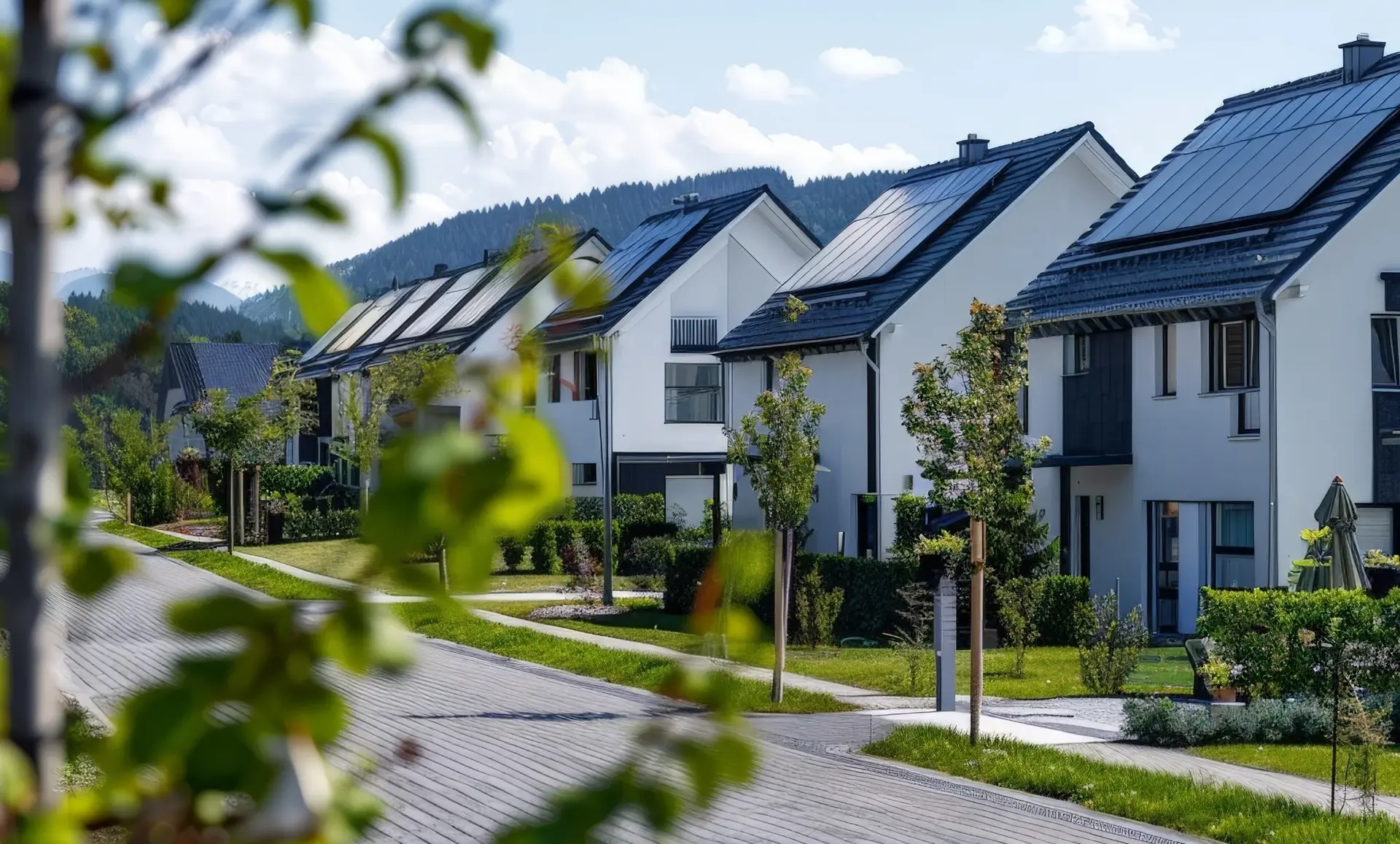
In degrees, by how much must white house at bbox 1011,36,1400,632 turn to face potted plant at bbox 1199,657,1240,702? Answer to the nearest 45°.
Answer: approximately 45° to its left

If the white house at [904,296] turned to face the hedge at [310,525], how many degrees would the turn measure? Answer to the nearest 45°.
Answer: approximately 90° to its right

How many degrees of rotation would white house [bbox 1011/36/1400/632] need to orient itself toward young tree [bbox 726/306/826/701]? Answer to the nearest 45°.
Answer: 0° — it already faces it

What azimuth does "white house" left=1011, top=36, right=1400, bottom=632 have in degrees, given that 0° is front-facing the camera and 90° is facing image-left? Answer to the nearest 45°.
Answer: approximately 45°

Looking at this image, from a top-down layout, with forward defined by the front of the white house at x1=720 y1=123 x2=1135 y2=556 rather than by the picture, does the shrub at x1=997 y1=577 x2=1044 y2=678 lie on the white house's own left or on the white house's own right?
on the white house's own left

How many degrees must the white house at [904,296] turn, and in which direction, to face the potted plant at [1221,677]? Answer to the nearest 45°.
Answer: approximately 45° to its left

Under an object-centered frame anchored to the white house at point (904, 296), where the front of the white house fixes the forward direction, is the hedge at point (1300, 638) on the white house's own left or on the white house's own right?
on the white house's own left

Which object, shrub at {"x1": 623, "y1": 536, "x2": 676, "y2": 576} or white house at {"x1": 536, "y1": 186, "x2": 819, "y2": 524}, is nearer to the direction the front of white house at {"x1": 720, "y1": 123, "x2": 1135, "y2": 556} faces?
the shrub

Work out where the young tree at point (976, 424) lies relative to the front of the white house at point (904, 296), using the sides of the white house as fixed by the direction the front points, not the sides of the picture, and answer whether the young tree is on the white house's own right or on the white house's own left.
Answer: on the white house's own left

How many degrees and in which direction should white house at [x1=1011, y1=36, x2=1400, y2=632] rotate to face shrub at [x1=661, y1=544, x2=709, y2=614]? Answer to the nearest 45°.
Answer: approximately 45° to its right
